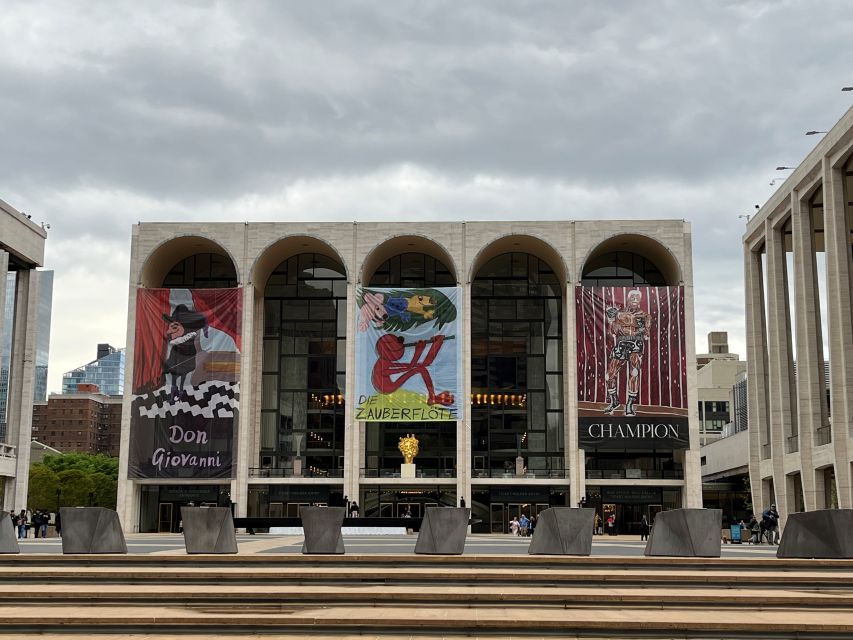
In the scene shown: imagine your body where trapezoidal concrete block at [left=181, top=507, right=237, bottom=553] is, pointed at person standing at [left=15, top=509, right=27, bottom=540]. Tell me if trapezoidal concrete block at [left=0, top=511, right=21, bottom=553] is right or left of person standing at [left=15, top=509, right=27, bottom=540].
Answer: left

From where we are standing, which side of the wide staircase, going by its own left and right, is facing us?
front

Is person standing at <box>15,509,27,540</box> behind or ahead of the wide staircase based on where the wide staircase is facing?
behind

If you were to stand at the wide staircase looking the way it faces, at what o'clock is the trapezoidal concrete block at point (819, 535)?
The trapezoidal concrete block is roughly at 8 o'clock from the wide staircase.

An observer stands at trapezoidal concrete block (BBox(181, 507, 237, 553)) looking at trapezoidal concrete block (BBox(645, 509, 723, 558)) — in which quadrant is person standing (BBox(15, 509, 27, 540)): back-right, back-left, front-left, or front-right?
back-left

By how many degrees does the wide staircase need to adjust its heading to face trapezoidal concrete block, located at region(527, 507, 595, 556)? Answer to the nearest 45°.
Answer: approximately 135° to its left

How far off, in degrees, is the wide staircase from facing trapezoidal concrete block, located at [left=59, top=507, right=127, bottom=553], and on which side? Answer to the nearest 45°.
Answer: approximately 135° to its right

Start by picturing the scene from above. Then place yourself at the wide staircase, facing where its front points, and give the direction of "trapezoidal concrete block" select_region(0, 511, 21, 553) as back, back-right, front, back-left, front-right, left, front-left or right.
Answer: back-right
